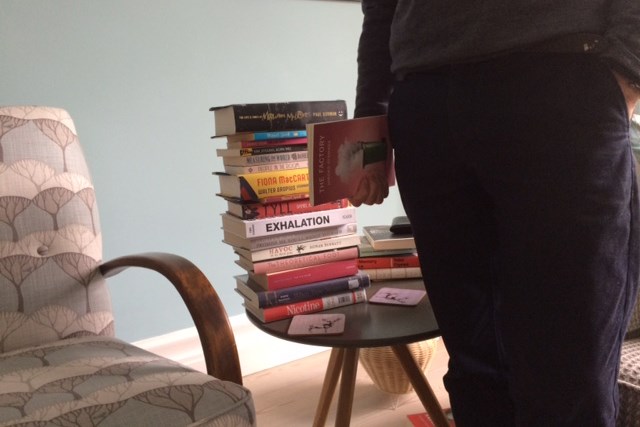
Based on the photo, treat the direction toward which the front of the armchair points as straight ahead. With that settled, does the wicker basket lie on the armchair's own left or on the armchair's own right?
on the armchair's own left

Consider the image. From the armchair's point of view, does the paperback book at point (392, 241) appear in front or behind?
in front

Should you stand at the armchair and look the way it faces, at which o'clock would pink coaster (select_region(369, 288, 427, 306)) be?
The pink coaster is roughly at 11 o'clock from the armchair.

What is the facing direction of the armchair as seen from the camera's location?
facing the viewer and to the right of the viewer
